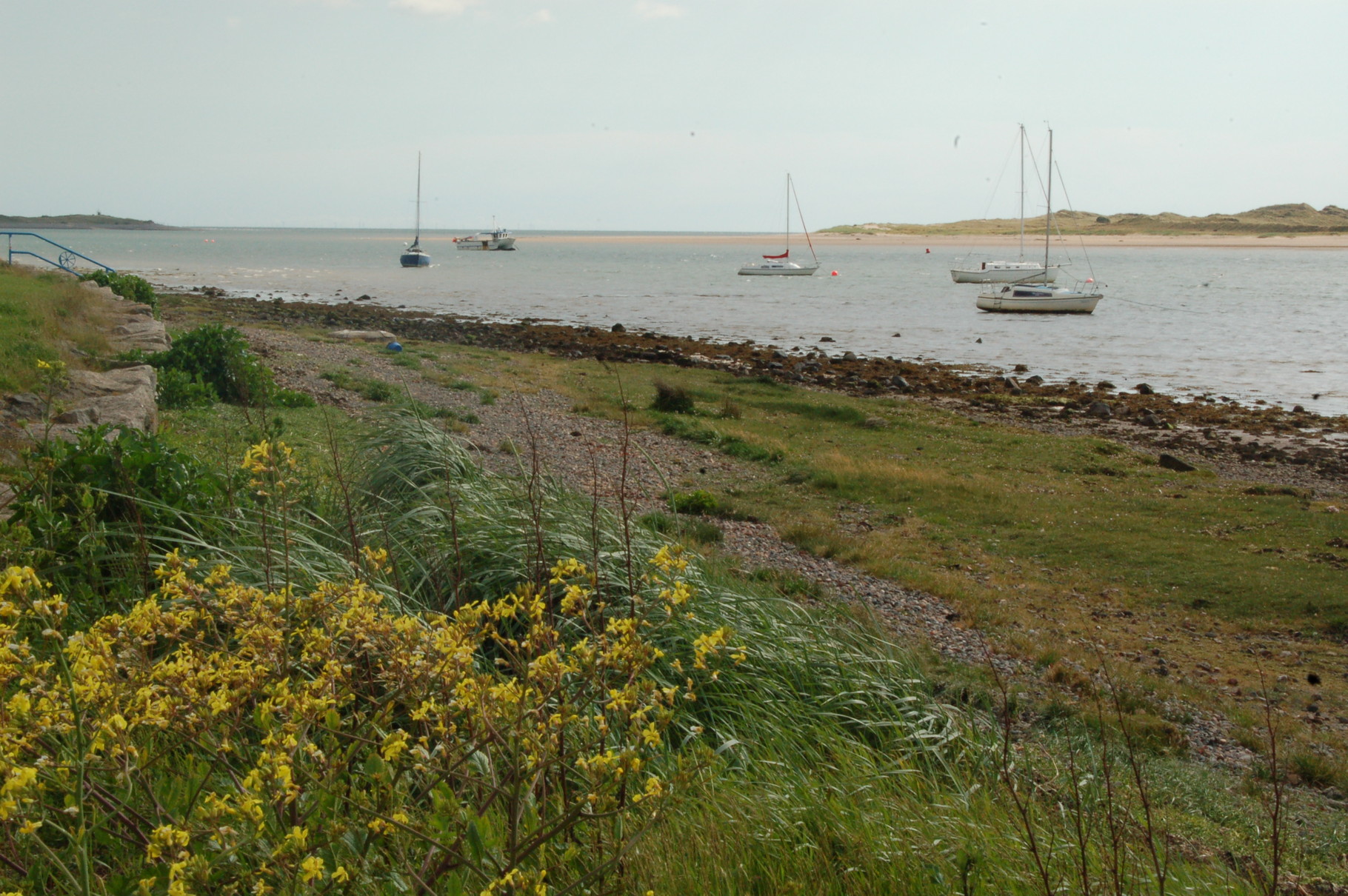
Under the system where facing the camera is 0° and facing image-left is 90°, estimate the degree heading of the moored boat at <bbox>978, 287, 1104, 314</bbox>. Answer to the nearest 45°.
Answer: approximately 270°

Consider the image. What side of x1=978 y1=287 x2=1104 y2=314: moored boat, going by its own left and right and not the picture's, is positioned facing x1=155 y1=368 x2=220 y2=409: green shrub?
right

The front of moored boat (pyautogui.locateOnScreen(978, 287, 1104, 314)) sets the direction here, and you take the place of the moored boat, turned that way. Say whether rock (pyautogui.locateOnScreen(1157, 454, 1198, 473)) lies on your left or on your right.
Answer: on your right

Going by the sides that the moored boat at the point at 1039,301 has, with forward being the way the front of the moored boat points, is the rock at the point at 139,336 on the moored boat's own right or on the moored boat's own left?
on the moored boat's own right

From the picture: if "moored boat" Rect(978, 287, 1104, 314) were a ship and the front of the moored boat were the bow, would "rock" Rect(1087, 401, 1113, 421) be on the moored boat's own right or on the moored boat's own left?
on the moored boat's own right

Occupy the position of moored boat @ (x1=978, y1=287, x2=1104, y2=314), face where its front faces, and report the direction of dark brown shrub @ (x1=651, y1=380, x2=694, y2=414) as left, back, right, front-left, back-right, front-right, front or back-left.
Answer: right

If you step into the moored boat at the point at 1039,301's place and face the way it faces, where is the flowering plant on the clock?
The flowering plant is roughly at 3 o'clock from the moored boat.

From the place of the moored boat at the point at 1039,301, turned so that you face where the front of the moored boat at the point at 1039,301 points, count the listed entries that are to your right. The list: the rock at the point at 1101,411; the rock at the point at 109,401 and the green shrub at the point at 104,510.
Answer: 3

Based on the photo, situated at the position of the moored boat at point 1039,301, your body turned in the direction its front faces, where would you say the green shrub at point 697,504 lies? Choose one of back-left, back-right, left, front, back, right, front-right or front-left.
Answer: right
